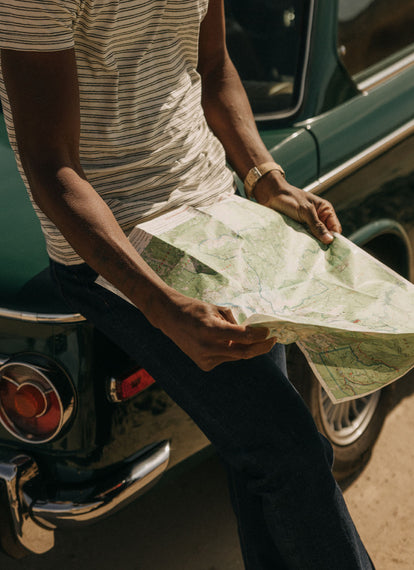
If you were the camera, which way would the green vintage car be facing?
facing away from the viewer and to the right of the viewer

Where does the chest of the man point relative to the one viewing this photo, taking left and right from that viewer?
facing the viewer and to the right of the viewer
